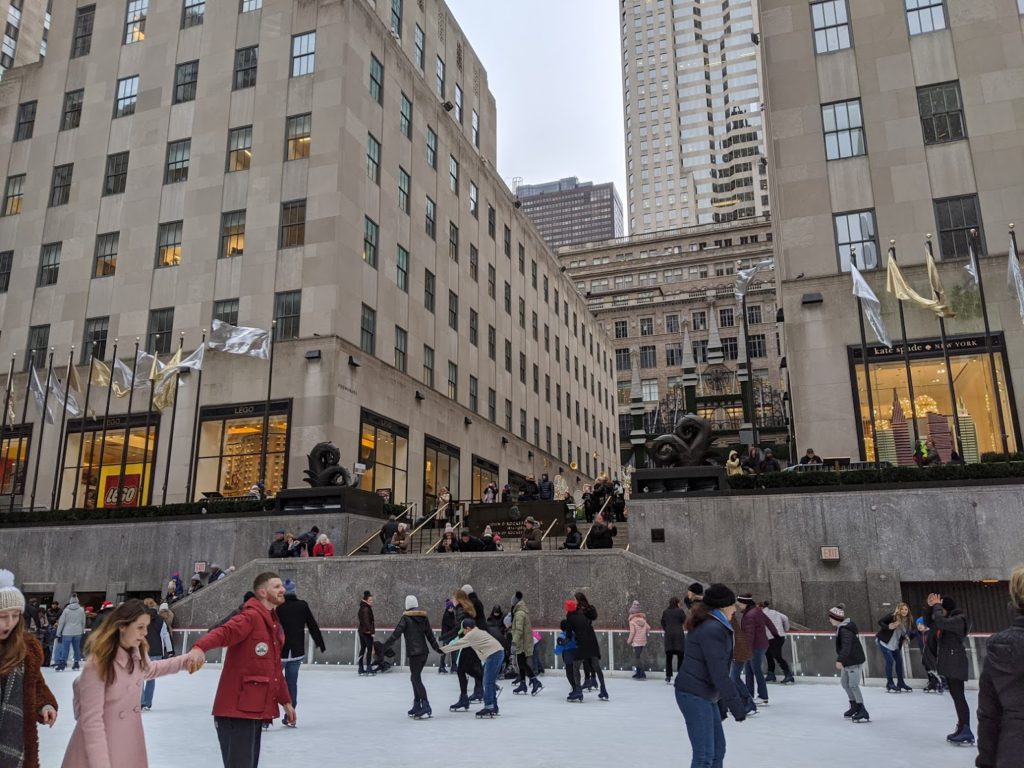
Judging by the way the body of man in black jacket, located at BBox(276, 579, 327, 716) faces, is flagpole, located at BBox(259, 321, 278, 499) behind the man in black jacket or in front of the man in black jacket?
in front

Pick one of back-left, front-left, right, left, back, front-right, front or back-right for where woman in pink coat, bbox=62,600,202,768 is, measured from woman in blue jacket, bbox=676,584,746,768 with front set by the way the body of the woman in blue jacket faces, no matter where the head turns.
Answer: back-right

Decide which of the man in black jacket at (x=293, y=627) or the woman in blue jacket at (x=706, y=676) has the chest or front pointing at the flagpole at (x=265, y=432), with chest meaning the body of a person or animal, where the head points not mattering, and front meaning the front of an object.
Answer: the man in black jacket

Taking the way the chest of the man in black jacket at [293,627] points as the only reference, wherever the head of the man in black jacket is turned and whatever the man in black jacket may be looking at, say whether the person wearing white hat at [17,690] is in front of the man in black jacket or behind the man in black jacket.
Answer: behind

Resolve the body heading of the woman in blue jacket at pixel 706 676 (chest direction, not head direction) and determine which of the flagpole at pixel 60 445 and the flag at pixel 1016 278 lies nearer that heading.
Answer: the flag

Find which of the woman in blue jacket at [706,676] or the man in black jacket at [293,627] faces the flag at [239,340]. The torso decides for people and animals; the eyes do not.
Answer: the man in black jacket

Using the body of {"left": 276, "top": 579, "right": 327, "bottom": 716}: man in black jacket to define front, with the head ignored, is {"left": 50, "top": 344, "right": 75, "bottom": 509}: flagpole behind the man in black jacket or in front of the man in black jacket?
in front

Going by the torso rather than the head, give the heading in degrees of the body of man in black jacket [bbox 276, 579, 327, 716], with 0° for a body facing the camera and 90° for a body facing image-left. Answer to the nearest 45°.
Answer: approximately 180°

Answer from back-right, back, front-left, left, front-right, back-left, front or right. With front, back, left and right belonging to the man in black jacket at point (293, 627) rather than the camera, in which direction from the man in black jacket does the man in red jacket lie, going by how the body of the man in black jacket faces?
back

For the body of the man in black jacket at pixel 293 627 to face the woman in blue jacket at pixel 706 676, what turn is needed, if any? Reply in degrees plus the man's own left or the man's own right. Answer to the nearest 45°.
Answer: approximately 135° to the man's own right

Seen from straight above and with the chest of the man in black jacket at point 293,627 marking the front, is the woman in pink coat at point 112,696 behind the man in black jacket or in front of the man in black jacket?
behind
